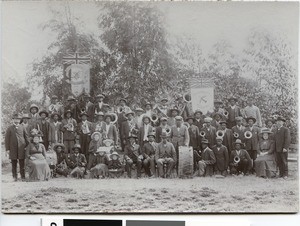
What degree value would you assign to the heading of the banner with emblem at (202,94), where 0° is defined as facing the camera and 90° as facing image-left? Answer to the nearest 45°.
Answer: approximately 0°
